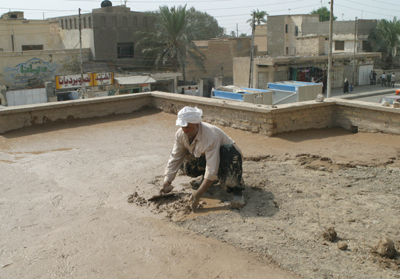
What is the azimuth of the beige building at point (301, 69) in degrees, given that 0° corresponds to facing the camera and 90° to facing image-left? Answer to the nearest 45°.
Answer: approximately 0°

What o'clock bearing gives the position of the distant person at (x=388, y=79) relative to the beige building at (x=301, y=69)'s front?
The distant person is roughly at 8 o'clock from the beige building.

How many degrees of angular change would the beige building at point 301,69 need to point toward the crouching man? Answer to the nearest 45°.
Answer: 0° — it already faces them

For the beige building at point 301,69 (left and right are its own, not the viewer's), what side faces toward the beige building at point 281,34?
back

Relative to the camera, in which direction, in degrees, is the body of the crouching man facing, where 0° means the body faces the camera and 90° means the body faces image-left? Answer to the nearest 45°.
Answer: approximately 45°

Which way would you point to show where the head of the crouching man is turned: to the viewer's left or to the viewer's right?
to the viewer's left

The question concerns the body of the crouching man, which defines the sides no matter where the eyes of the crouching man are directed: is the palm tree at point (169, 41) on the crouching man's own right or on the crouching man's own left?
on the crouching man's own right

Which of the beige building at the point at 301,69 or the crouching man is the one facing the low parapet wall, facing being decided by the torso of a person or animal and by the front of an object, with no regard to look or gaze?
the beige building

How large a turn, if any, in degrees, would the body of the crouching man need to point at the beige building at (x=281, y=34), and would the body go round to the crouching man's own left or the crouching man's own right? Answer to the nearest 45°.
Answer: approximately 135° to the crouching man's own right

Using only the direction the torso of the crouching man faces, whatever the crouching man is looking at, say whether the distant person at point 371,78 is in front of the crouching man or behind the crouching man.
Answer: behind

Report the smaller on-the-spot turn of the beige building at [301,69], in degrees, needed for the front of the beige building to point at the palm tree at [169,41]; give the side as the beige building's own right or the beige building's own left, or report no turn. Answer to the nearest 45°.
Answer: approximately 90° to the beige building's own right

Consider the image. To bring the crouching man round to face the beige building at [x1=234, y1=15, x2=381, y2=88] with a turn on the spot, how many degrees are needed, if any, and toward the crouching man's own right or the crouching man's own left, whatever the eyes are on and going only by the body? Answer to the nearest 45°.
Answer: approximately 135° to the crouching man's own right
